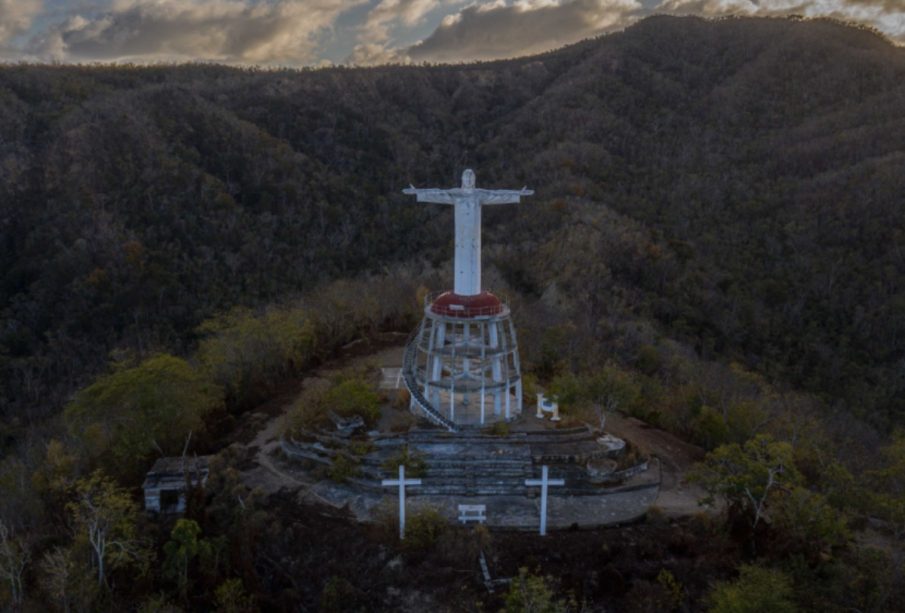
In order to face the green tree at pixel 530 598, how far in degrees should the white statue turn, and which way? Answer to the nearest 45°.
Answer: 0° — it already faces it

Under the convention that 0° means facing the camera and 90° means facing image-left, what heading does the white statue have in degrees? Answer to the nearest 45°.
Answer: approximately 0°

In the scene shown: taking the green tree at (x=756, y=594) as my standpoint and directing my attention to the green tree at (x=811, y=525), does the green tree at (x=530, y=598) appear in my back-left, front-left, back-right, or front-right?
back-left

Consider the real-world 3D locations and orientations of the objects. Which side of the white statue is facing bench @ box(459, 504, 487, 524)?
front

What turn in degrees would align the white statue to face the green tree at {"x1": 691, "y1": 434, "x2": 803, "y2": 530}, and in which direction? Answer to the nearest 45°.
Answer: approximately 45° to its left

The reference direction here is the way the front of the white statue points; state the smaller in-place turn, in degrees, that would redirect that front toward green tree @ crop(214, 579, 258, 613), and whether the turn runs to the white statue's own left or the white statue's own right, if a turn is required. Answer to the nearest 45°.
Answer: approximately 45° to the white statue's own right

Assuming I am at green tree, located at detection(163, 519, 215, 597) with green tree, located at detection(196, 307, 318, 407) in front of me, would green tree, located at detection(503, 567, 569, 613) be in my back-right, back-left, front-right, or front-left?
back-right
